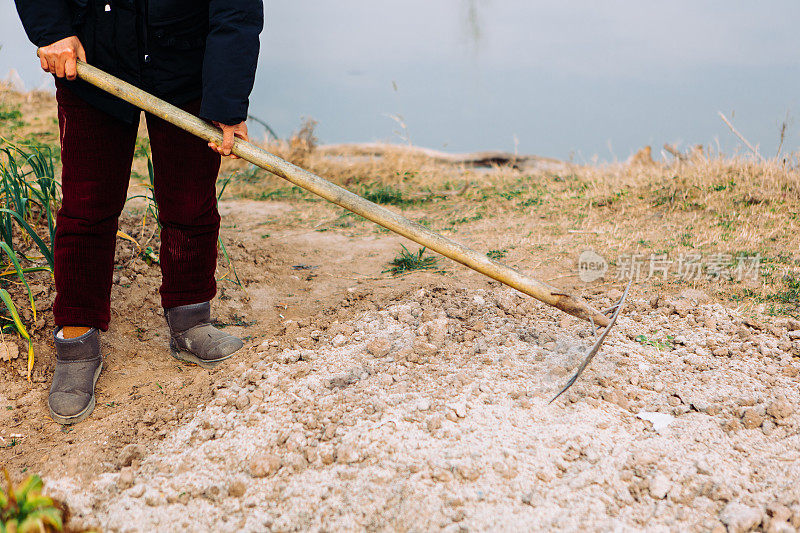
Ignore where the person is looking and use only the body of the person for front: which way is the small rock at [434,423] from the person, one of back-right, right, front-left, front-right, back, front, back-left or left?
front-left

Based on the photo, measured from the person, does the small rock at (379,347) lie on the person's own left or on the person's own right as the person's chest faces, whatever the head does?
on the person's own left

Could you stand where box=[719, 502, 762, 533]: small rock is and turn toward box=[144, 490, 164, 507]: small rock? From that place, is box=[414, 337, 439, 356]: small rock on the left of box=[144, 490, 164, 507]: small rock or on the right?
right

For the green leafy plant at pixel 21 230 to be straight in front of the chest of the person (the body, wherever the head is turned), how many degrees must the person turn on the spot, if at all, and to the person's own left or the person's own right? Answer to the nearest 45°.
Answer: approximately 135° to the person's own right

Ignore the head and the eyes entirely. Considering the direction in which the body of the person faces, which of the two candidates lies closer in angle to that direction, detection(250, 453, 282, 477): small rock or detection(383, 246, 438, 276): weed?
the small rock
